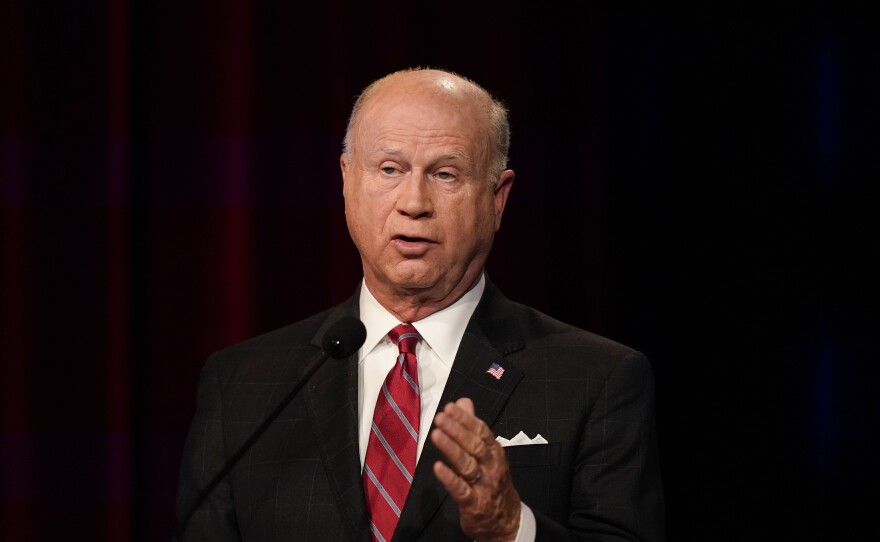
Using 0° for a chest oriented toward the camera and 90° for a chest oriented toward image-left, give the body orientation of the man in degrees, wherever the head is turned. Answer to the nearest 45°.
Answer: approximately 0°

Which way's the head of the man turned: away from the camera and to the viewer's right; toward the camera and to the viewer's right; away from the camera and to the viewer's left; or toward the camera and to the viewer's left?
toward the camera and to the viewer's left
